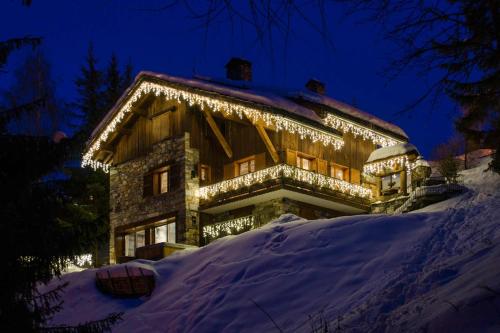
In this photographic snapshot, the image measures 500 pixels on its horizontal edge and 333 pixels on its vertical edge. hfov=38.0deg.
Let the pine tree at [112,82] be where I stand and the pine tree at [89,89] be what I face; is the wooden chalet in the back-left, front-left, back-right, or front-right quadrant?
back-left

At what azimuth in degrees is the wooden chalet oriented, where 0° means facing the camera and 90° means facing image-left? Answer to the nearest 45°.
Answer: approximately 45°

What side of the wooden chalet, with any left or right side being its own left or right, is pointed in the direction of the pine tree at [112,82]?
right

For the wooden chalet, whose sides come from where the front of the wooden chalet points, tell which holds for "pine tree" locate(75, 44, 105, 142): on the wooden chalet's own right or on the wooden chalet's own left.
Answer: on the wooden chalet's own right
